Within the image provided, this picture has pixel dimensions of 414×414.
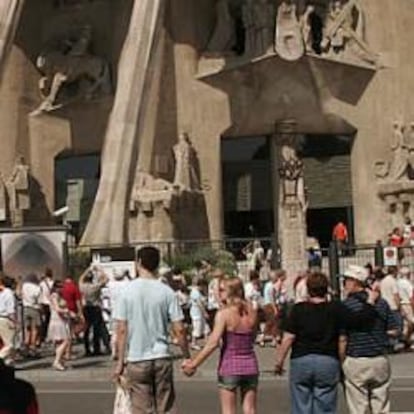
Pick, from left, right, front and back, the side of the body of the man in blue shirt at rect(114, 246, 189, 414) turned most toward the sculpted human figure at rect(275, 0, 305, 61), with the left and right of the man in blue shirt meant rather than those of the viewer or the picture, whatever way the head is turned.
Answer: front

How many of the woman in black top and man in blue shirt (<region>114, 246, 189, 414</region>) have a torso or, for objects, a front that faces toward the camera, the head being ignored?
0

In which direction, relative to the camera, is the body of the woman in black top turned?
away from the camera

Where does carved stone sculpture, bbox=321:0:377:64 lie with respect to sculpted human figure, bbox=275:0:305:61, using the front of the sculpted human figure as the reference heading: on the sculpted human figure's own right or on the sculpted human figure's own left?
on the sculpted human figure's own left

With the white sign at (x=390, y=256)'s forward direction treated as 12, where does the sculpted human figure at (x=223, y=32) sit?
The sculpted human figure is roughly at 5 o'clock from the white sign.

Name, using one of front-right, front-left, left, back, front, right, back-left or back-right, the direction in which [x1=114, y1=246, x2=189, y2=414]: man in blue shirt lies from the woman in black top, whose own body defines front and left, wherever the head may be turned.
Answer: left

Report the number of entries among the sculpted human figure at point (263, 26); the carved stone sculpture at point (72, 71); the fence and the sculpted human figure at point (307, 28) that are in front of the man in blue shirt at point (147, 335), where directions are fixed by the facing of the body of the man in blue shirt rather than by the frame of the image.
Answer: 4

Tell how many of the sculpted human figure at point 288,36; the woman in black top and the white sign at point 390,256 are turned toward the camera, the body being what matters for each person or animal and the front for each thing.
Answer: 2

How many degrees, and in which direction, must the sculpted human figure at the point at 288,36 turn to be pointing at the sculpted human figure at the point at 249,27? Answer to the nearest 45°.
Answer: approximately 135° to its right

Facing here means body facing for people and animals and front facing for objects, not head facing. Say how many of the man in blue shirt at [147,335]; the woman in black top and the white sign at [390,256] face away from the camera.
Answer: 2

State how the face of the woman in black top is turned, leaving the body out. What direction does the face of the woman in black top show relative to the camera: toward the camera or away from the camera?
away from the camera

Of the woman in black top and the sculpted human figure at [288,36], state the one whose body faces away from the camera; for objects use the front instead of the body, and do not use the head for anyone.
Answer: the woman in black top

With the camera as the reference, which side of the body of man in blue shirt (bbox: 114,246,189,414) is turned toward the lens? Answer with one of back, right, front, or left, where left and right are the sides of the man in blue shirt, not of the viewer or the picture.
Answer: back
